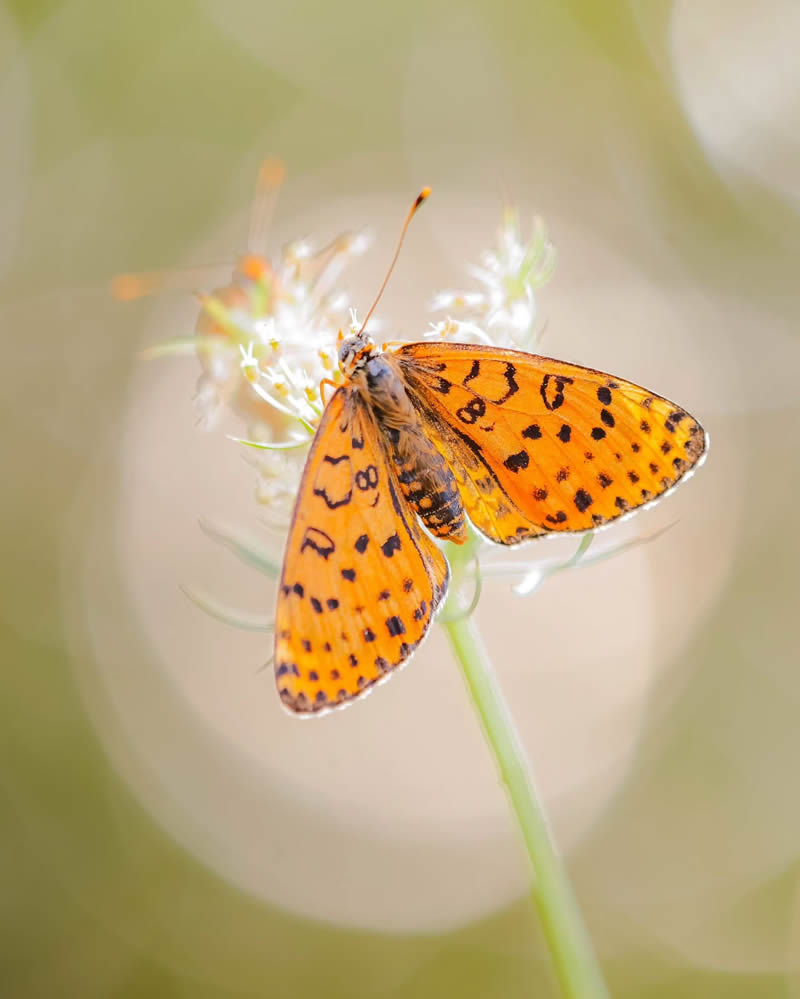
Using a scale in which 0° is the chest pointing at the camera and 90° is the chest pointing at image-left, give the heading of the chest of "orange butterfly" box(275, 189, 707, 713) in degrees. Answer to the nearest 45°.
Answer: approximately 135°
